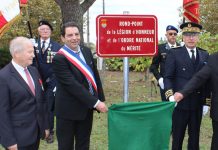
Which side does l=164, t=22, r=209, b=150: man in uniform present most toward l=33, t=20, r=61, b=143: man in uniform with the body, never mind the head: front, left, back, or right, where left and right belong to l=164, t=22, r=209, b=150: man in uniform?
right

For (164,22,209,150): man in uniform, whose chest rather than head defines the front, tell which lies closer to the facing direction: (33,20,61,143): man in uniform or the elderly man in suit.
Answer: the elderly man in suit

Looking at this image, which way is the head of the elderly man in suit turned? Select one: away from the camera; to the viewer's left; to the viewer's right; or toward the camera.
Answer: to the viewer's right

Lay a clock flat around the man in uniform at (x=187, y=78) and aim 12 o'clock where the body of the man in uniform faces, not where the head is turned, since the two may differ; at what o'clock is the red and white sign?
The red and white sign is roughly at 2 o'clock from the man in uniform.

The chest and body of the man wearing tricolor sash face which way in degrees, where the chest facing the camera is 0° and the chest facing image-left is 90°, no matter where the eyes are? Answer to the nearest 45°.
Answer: approximately 315°

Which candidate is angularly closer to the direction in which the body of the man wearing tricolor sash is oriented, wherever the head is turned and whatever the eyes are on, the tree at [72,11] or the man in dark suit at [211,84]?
the man in dark suit

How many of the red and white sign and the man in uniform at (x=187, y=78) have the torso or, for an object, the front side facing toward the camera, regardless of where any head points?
2
